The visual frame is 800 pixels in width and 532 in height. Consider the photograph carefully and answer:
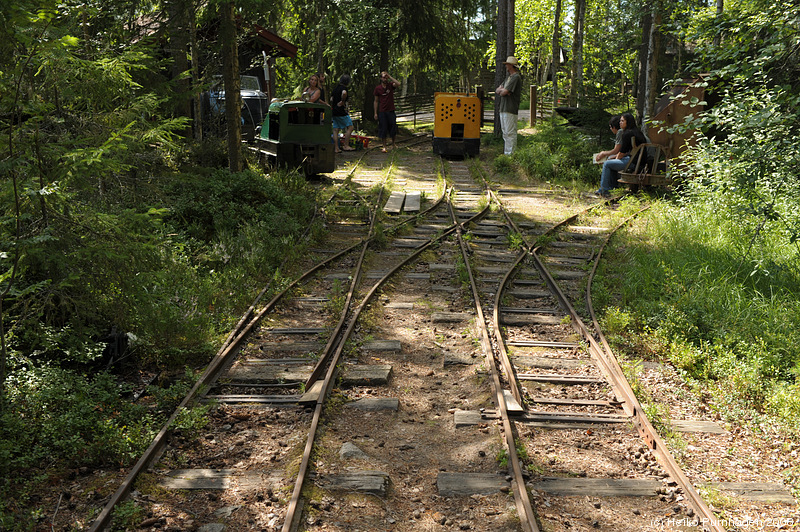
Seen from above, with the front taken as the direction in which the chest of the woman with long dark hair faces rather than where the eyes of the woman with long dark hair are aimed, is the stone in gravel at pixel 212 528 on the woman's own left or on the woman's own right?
on the woman's own left

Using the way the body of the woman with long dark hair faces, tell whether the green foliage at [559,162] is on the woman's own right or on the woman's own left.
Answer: on the woman's own right

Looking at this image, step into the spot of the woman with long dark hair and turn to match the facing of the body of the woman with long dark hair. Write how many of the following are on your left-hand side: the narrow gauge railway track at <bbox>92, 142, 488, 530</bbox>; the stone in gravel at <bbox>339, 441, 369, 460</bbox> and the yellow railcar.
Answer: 2

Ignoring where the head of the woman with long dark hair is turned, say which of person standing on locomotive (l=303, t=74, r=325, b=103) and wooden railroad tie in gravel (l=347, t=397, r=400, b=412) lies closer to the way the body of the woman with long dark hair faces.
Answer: the person standing on locomotive

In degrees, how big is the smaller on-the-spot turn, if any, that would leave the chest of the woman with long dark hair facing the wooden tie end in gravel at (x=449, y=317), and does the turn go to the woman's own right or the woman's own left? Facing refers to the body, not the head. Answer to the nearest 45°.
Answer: approximately 90° to the woman's own left

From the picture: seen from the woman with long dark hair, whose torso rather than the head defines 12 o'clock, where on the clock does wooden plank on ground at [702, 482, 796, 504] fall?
The wooden plank on ground is roughly at 9 o'clock from the woman with long dark hair.

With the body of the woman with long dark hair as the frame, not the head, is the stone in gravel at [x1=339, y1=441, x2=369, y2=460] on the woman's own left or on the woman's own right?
on the woman's own left

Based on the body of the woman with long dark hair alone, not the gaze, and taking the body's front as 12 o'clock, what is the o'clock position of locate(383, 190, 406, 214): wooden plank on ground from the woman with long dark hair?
The wooden plank on ground is roughly at 11 o'clock from the woman with long dark hair.

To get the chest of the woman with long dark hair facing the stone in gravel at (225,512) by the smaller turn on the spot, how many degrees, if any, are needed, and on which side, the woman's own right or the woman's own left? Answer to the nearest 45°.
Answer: approximately 90° to the woman's own left

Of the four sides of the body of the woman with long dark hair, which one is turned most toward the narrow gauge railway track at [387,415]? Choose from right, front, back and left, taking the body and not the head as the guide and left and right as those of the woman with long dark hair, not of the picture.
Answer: left

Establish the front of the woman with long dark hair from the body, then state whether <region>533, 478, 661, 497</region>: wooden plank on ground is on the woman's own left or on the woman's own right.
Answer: on the woman's own left

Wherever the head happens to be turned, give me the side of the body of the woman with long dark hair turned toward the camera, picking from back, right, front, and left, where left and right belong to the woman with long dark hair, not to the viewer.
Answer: left

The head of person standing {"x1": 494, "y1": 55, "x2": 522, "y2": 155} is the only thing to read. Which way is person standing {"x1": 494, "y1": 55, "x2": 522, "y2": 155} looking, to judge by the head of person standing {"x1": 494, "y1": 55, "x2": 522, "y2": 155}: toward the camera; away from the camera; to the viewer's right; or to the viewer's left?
to the viewer's left
